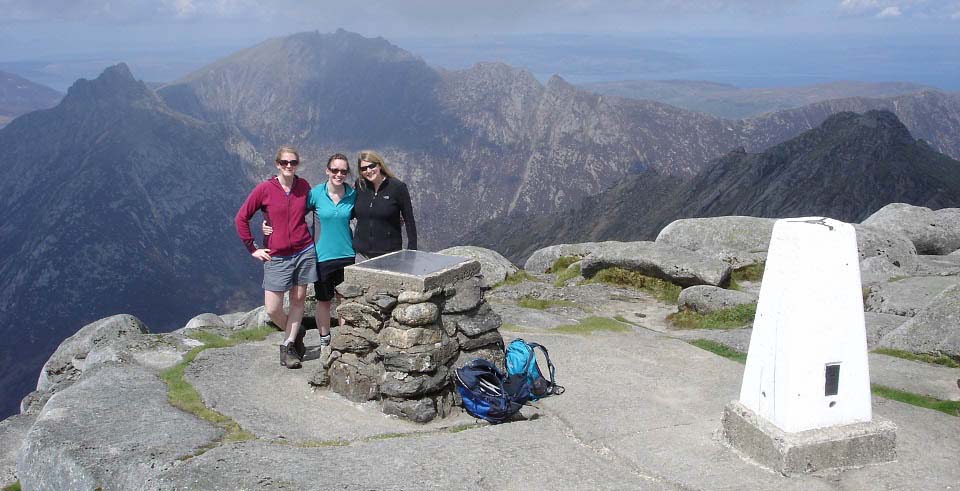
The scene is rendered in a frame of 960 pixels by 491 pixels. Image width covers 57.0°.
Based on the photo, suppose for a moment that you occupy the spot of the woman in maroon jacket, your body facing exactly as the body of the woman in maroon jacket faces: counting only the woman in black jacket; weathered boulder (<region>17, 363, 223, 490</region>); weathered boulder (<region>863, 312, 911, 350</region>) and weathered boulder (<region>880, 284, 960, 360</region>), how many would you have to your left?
3

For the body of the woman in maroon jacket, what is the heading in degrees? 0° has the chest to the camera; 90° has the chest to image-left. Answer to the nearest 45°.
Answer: approximately 0°

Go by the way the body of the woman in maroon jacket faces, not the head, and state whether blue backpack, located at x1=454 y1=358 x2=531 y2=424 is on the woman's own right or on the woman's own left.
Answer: on the woman's own left

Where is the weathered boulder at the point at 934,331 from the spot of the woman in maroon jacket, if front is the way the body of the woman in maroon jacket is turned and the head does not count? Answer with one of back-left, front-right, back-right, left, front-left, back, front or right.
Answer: left

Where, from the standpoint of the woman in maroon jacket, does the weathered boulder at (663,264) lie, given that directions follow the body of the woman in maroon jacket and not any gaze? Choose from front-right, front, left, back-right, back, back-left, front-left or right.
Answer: back-left

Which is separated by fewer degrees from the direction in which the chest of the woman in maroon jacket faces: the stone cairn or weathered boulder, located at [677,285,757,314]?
the stone cairn

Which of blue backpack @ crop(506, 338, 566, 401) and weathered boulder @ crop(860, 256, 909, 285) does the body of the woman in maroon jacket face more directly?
the blue backpack

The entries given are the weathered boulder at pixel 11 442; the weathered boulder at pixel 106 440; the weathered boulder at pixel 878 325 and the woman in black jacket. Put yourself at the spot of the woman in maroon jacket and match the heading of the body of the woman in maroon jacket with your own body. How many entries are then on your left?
2

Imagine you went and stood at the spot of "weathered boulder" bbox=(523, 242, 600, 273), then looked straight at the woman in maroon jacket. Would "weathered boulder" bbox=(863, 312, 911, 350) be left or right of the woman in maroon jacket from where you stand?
left

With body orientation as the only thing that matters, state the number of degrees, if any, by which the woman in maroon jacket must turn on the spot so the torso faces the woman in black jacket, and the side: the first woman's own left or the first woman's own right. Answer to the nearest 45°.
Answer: approximately 90° to the first woman's own left

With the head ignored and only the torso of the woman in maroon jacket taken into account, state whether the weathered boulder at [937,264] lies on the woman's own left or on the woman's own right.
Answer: on the woman's own left

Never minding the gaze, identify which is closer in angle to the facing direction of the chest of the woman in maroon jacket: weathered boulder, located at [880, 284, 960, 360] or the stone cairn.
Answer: the stone cairn

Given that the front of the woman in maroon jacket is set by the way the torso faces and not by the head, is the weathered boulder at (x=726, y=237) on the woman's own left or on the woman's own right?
on the woman's own left
